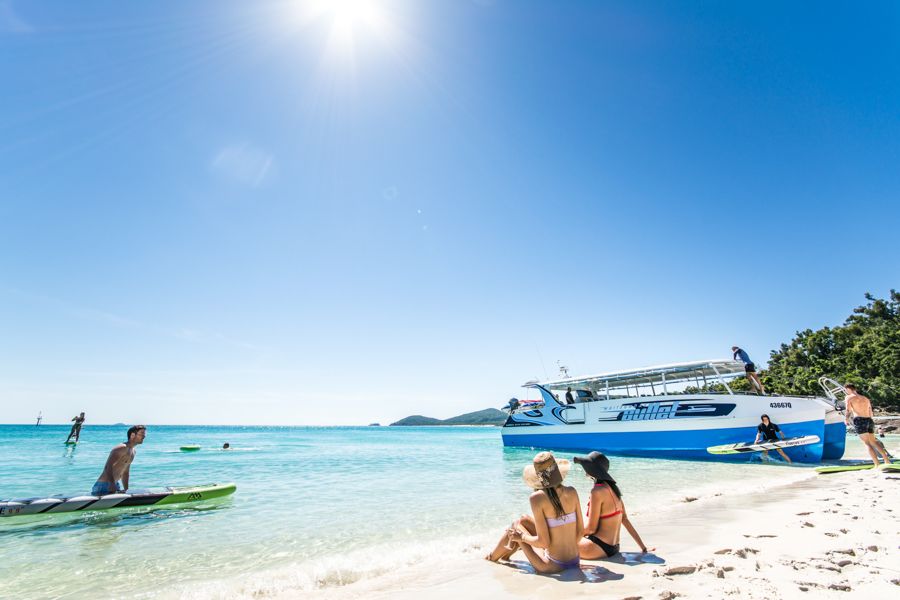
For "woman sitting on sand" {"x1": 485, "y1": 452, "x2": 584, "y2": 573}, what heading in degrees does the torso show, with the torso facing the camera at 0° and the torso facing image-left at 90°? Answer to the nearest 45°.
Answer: approximately 135°

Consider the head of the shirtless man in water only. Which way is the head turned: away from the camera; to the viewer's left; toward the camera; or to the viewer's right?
to the viewer's right

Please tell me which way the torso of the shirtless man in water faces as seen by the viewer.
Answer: to the viewer's right

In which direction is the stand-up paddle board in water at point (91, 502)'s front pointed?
to the viewer's right

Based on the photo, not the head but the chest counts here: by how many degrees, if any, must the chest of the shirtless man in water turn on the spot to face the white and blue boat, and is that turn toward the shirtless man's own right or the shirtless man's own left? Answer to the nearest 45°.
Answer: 0° — they already face it

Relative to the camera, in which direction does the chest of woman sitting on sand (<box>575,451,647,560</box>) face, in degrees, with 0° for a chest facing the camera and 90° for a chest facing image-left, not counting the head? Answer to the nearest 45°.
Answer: approximately 135°

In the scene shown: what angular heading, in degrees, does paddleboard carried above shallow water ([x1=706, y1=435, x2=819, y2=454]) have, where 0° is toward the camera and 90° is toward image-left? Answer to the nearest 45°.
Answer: approximately 270°

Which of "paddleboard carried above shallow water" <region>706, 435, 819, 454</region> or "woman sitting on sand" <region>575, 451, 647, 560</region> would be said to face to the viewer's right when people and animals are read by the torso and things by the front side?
the paddleboard carried above shallow water
